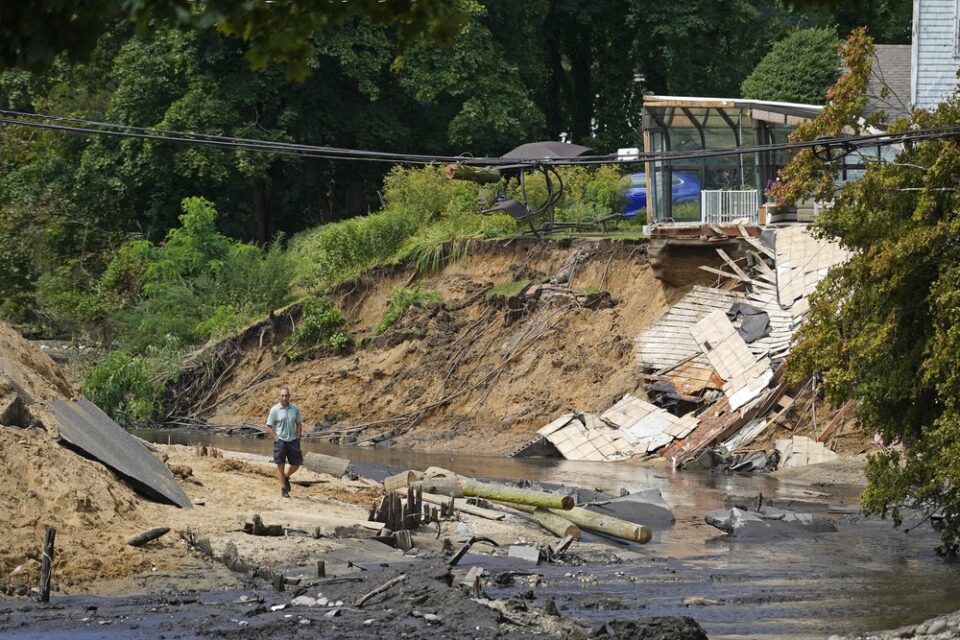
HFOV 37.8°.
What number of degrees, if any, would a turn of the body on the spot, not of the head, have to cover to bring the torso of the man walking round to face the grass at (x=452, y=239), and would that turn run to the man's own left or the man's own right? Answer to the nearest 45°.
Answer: approximately 180°

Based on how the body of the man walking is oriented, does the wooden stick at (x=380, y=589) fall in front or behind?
in front

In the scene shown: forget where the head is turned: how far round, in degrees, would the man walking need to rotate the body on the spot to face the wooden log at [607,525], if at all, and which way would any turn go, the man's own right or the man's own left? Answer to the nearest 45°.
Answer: approximately 45° to the man's own left

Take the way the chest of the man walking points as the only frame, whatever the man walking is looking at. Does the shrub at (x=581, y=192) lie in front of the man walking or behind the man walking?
behind

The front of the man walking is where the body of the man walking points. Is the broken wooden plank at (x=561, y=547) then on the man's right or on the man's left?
on the man's left

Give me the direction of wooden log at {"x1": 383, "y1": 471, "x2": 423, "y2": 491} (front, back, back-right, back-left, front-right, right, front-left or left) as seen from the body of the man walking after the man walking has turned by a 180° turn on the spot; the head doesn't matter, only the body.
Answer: front-right

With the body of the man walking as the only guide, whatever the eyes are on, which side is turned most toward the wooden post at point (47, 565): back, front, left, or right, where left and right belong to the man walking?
front

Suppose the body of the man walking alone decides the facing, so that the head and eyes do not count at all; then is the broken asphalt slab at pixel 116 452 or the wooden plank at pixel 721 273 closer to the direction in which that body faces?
the broken asphalt slab

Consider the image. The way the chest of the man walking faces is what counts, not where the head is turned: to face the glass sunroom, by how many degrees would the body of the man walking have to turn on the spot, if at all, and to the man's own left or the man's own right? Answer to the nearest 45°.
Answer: approximately 135° to the man's own left

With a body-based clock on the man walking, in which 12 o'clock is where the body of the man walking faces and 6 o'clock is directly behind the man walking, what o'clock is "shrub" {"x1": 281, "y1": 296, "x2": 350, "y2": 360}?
The shrub is roughly at 6 o'clock from the man walking.

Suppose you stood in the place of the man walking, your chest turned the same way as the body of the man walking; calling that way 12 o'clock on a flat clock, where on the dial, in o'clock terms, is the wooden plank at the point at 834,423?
The wooden plank is roughly at 8 o'clock from the man walking.

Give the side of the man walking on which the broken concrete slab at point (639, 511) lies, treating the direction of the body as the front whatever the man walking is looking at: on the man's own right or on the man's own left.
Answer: on the man's own left

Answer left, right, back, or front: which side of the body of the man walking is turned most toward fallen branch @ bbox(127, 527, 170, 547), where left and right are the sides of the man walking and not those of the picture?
front

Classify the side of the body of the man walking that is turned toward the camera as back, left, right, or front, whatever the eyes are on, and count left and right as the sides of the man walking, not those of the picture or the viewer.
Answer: front

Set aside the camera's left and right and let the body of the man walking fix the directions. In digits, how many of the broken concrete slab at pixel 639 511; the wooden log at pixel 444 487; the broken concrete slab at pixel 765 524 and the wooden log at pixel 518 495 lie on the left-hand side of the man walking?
4

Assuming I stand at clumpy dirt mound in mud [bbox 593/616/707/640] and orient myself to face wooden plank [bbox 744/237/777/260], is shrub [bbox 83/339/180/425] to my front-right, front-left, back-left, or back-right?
front-left
